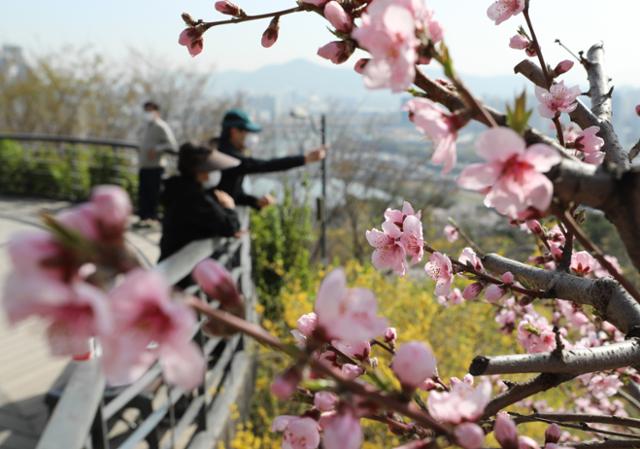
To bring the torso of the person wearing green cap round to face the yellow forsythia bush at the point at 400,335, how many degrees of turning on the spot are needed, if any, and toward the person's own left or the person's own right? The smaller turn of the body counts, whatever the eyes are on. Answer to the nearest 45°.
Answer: approximately 45° to the person's own right

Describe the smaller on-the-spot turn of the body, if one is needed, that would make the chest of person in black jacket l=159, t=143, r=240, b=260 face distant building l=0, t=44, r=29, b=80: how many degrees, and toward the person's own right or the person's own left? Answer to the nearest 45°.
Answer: approximately 90° to the person's own left

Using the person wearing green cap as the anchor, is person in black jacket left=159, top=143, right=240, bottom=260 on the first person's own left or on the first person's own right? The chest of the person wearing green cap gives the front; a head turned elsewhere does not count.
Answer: on the first person's own right

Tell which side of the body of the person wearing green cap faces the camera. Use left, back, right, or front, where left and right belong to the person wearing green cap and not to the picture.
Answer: right

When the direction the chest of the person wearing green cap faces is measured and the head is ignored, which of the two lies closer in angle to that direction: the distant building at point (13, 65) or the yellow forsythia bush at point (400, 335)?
the yellow forsythia bush

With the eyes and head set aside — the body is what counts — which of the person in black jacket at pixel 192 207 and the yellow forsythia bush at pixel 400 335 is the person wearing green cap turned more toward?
the yellow forsythia bush

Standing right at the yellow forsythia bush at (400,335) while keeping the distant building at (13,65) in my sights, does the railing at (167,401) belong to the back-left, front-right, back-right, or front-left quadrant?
back-left

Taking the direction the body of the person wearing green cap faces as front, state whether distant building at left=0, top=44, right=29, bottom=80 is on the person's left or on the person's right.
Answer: on the person's left

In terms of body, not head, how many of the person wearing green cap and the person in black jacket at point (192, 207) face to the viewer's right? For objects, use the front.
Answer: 2

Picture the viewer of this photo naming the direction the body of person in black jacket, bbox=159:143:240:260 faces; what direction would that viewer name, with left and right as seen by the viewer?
facing to the right of the viewer

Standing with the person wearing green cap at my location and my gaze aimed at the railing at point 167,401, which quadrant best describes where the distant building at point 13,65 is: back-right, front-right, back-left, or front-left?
back-right
